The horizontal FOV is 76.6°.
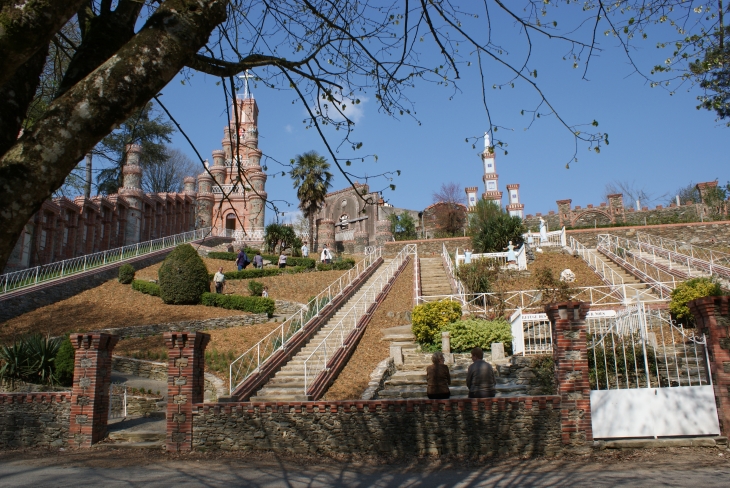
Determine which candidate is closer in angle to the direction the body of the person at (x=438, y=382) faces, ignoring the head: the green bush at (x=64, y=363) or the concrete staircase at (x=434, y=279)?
the concrete staircase

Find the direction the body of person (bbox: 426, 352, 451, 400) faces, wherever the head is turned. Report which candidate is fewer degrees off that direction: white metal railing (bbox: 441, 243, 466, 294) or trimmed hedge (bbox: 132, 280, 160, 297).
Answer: the white metal railing

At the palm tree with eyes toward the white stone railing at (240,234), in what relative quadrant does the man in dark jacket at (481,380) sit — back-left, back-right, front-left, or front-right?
back-left

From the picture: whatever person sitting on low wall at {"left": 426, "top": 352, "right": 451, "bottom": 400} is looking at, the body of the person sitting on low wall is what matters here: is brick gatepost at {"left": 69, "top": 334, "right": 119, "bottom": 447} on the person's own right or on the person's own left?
on the person's own left

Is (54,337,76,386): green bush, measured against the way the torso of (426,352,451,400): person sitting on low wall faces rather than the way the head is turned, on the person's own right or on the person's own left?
on the person's own left

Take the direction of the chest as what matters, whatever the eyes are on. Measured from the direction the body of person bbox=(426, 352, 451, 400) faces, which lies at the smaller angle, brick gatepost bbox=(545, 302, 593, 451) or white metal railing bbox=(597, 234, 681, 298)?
the white metal railing

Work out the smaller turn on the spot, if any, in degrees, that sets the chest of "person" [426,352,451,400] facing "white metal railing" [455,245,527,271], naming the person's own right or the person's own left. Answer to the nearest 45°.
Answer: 0° — they already face it

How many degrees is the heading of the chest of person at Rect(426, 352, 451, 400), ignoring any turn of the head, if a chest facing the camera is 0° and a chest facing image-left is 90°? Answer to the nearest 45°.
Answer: approximately 180°

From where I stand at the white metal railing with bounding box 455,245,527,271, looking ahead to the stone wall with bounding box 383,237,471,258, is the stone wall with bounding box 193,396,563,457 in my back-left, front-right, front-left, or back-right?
back-left

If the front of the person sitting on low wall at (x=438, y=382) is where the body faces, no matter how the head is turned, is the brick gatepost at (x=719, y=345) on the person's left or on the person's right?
on the person's right

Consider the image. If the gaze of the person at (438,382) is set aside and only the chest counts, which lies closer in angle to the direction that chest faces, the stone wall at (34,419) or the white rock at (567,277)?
the white rock

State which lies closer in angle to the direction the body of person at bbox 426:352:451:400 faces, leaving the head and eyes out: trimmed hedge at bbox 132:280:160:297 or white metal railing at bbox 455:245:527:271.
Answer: the white metal railing

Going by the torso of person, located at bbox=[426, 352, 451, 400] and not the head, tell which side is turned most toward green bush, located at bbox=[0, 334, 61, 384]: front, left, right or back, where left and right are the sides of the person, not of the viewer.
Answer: left

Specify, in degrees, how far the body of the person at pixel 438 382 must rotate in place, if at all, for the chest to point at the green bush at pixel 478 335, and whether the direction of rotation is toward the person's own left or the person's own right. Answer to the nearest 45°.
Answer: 0° — they already face it

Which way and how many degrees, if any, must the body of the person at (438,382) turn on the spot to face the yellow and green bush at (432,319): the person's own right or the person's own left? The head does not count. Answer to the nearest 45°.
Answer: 0° — they already face it
